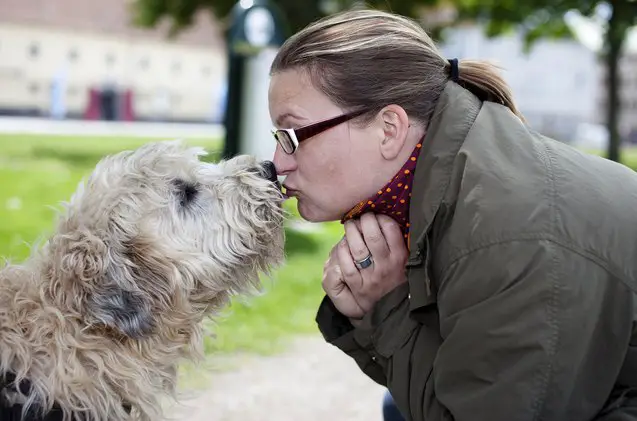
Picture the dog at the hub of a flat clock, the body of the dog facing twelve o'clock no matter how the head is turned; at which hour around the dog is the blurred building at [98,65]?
The blurred building is roughly at 9 o'clock from the dog.

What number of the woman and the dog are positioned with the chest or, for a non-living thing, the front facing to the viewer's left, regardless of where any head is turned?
1

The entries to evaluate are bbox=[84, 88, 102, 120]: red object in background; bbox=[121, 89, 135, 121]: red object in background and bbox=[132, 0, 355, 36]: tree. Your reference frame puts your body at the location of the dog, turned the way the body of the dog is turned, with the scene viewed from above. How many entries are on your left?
3

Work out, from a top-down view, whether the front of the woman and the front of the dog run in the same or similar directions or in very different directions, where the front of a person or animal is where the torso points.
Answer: very different directions

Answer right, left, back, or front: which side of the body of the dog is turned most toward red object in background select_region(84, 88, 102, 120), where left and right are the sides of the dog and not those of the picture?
left

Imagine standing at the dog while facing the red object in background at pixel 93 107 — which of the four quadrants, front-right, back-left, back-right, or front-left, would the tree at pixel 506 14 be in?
front-right

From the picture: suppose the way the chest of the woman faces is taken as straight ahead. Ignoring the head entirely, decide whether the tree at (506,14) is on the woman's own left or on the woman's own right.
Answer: on the woman's own right

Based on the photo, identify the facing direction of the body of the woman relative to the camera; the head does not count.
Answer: to the viewer's left

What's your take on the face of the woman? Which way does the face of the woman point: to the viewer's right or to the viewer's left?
to the viewer's left

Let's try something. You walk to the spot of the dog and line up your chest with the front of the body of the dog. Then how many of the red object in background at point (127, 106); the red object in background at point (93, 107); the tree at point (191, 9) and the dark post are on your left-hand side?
4

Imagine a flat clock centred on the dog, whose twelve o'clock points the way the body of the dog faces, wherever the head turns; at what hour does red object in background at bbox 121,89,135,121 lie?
The red object in background is roughly at 9 o'clock from the dog.

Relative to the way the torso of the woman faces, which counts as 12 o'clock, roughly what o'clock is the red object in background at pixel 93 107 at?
The red object in background is roughly at 2 o'clock from the woman.

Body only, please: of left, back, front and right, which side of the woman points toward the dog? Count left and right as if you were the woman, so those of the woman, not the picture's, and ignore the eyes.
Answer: front

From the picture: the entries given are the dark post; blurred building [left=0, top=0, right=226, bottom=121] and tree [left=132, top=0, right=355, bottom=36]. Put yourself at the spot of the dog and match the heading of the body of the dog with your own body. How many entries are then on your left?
3

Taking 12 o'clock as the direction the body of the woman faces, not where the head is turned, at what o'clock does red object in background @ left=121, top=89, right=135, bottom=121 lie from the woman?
The red object in background is roughly at 2 o'clock from the woman.

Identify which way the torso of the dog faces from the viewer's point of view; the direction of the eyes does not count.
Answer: to the viewer's right

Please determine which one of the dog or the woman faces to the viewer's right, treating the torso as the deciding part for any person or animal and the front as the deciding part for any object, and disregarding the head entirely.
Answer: the dog
